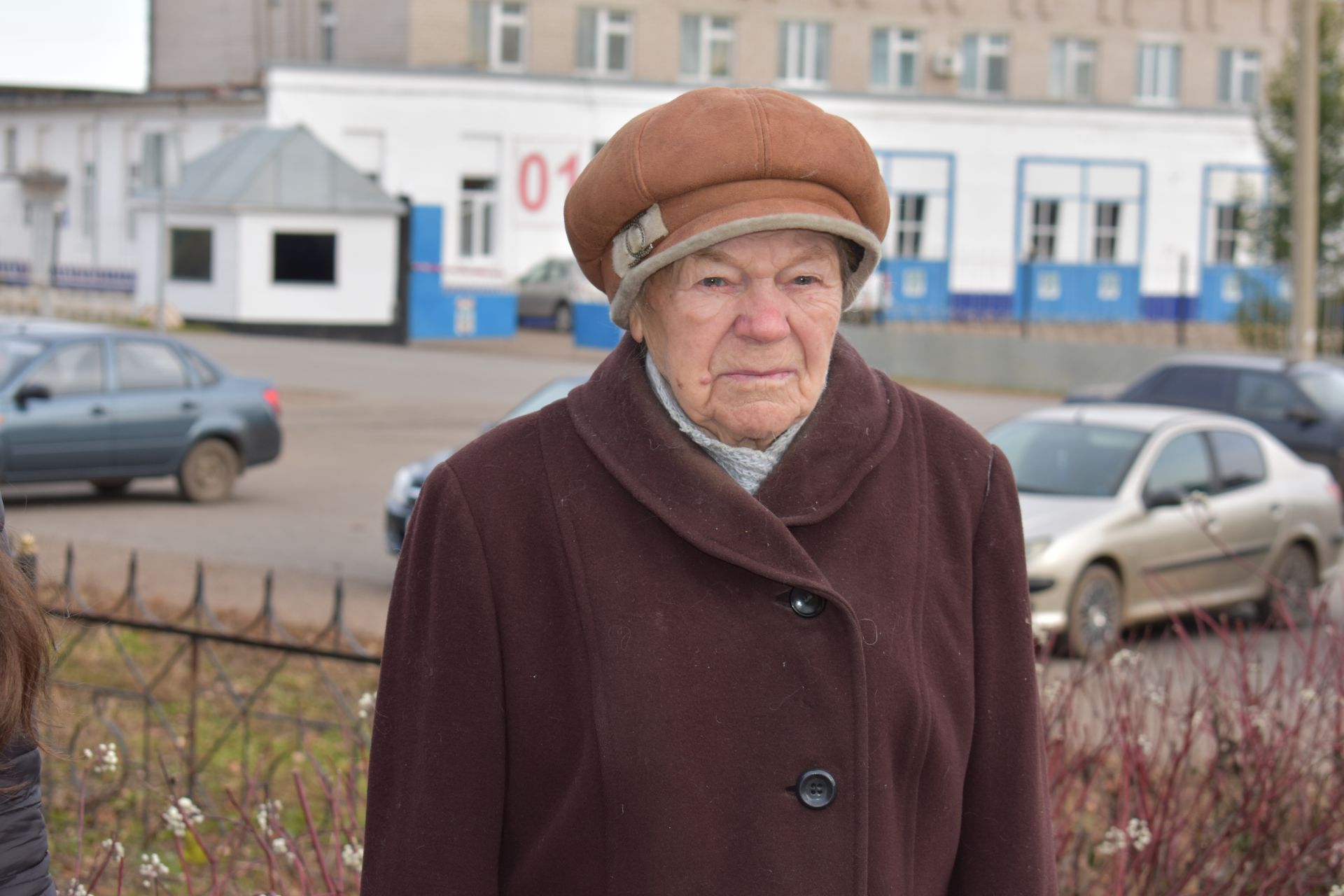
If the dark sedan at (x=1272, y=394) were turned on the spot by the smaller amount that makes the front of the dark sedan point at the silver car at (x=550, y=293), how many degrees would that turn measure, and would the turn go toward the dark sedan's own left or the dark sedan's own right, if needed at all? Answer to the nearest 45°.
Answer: approximately 180°

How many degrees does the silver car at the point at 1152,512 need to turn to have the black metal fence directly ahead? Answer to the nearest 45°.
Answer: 0° — it already faces it

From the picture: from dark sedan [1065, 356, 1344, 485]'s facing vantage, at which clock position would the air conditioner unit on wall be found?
The air conditioner unit on wall is roughly at 7 o'clock from the dark sedan.

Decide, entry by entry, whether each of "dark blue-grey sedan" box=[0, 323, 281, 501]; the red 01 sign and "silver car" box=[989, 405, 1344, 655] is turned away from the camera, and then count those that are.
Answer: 0

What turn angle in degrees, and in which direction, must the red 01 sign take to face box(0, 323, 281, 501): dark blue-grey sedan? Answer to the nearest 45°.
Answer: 0° — it already faces it

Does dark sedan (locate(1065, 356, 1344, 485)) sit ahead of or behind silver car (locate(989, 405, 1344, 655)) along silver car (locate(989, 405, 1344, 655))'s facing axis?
behind

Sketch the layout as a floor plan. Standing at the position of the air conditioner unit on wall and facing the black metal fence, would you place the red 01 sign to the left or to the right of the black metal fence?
right

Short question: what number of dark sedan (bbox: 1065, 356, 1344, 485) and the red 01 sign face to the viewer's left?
0

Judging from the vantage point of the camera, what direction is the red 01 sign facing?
facing the viewer

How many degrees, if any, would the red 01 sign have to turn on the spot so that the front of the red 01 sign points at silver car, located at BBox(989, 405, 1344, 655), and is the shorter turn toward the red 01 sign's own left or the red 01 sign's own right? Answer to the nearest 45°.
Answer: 0° — it already faces it

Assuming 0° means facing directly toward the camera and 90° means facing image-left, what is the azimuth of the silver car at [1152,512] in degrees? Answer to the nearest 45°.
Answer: approximately 45°
